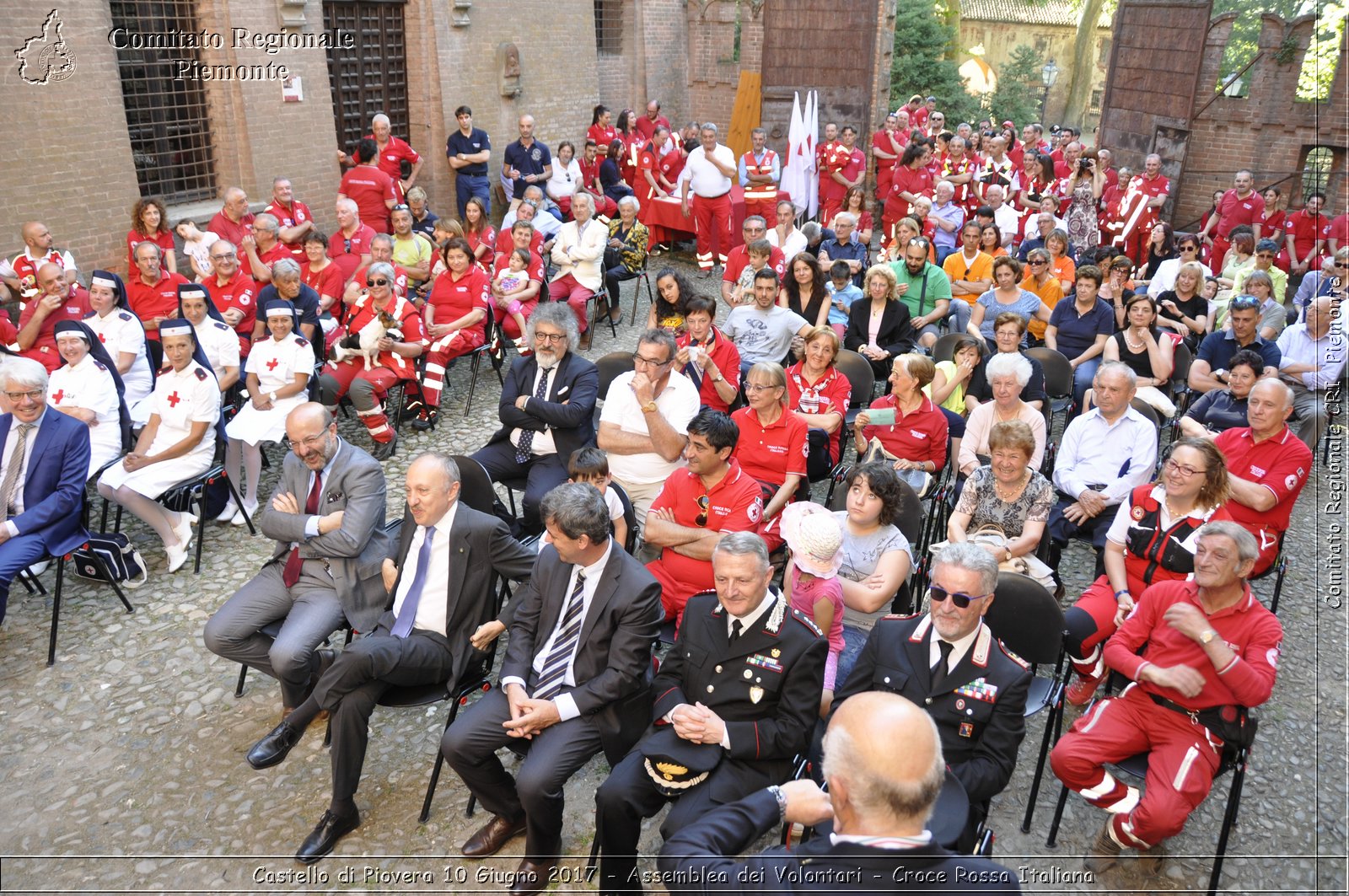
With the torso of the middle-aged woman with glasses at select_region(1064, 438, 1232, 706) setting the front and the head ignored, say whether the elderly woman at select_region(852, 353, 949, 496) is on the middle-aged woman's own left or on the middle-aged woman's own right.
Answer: on the middle-aged woman's own right

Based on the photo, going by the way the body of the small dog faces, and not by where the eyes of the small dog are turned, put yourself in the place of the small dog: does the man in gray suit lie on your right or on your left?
on your right

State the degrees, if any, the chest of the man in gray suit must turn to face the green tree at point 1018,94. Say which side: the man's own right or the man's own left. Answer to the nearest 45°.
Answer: approximately 180°

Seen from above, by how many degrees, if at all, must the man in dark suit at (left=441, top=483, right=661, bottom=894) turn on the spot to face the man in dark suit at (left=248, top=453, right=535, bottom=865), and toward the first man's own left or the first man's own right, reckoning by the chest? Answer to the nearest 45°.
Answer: approximately 90° to the first man's own right

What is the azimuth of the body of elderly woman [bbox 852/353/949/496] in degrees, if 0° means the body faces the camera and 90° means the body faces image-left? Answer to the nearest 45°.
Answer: approximately 45°
